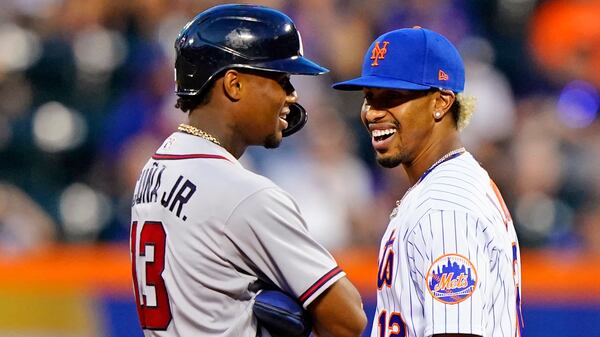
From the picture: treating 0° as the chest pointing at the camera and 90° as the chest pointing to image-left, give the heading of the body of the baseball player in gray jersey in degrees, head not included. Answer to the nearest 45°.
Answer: approximately 225°

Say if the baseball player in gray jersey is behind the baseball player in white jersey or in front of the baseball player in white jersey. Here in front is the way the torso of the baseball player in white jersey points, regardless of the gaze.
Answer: in front

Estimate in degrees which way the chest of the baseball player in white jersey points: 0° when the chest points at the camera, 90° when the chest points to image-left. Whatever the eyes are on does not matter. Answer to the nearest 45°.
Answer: approximately 90°

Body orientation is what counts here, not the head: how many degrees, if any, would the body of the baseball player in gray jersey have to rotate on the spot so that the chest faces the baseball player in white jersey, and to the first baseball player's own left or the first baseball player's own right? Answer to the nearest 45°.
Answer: approximately 45° to the first baseball player's own right

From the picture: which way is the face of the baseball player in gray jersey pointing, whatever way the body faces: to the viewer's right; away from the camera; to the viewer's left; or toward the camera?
to the viewer's right
